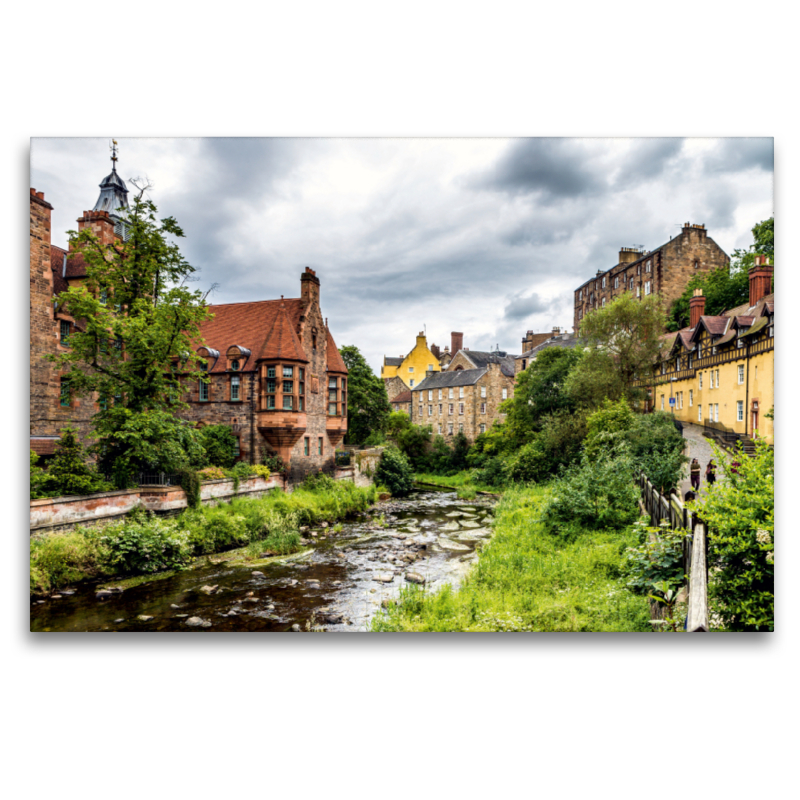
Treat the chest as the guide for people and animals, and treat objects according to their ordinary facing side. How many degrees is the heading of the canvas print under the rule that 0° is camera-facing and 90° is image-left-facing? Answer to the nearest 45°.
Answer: approximately 0°
